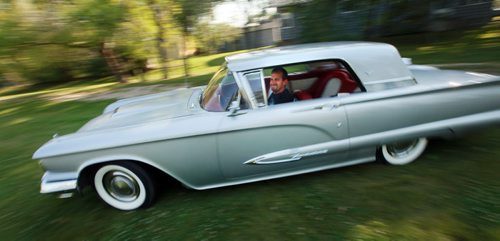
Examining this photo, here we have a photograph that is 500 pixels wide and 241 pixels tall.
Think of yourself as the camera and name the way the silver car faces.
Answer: facing to the left of the viewer

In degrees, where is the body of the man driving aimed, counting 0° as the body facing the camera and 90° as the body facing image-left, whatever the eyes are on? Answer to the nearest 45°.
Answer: approximately 45°

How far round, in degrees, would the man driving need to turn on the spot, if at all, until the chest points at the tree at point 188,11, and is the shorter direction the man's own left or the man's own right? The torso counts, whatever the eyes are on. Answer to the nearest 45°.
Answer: approximately 135° to the man's own right

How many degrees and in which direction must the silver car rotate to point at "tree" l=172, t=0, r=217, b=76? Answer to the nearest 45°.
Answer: approximately 90° to its right
